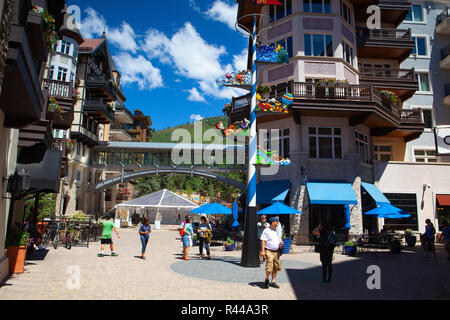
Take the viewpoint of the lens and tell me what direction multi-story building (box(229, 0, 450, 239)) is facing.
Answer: facing the viewer

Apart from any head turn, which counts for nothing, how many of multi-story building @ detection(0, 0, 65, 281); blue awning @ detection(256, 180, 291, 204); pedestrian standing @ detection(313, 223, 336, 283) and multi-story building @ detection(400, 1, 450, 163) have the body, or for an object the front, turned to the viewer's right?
1

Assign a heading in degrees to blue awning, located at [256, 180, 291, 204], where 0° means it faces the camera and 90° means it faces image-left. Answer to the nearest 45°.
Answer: approximately 45°

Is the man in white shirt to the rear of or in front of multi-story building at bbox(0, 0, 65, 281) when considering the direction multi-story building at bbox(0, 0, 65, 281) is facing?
in front

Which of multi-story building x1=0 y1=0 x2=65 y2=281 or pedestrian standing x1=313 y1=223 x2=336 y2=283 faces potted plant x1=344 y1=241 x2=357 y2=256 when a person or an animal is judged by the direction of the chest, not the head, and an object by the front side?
the multi-story building

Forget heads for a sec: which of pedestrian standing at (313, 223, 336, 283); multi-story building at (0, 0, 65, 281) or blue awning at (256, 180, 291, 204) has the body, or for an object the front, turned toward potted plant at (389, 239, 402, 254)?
the multi-story building

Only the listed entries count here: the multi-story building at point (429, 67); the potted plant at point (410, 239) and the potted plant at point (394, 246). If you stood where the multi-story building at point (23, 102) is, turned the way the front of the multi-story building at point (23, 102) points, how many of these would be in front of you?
3

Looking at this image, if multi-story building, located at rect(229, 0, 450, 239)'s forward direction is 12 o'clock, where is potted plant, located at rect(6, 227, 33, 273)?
The potted plant is roughly at 1 o'clock from the multi-story building.

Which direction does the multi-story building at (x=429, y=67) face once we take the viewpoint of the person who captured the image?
facing the viewer and to the left of the viewer

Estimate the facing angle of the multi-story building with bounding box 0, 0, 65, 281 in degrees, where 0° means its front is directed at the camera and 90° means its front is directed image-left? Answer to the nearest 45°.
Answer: approximately 270°
